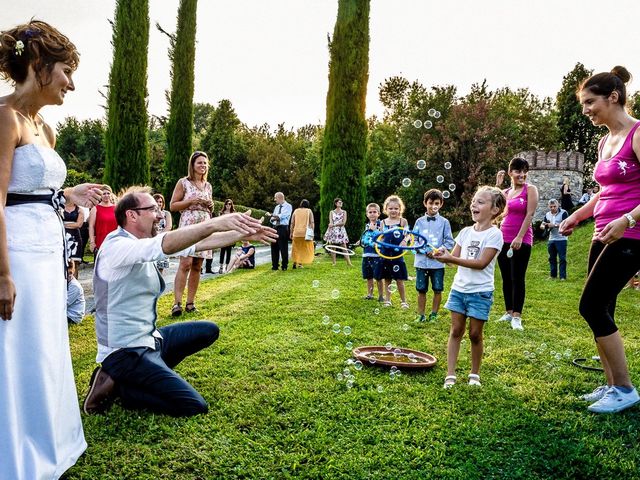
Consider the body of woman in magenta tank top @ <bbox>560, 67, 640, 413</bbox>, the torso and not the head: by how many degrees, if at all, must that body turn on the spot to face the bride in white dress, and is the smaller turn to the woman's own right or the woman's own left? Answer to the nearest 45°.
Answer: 0° — they already face them

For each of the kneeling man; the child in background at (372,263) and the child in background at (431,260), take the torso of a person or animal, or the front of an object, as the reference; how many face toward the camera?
2

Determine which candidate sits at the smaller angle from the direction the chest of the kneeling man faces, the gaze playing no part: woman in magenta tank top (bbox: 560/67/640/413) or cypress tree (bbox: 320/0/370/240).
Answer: the woman in magenta tank top

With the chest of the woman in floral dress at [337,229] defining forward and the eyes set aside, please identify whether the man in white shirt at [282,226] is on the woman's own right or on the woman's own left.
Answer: on the woman's own right

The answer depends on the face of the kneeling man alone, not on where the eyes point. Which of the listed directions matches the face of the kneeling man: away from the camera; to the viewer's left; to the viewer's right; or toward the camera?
to the viewer's right

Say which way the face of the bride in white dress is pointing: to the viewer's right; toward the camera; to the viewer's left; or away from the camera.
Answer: to the viewer's right

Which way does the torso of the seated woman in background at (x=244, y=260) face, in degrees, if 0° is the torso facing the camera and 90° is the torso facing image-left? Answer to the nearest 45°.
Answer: approximately 45°

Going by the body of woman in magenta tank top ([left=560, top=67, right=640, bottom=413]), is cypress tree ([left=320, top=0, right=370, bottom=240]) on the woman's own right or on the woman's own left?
on the woman's own right

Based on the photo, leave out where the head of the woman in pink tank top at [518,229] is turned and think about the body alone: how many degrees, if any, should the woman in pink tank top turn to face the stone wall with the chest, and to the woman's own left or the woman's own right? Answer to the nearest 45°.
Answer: approximately 135° to the woman's own right

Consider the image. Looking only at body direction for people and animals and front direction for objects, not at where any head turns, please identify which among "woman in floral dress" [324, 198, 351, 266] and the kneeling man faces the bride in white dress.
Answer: the woman in floral dress

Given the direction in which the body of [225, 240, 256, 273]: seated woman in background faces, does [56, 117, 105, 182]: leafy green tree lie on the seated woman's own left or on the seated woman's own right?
on the seated woman's own right

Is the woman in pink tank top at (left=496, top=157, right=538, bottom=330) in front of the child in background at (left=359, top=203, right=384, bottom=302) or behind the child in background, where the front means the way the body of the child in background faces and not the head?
in front

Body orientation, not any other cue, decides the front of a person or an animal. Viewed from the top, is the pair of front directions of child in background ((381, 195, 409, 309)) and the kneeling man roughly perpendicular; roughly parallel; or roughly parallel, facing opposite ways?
roughly perpendicular
